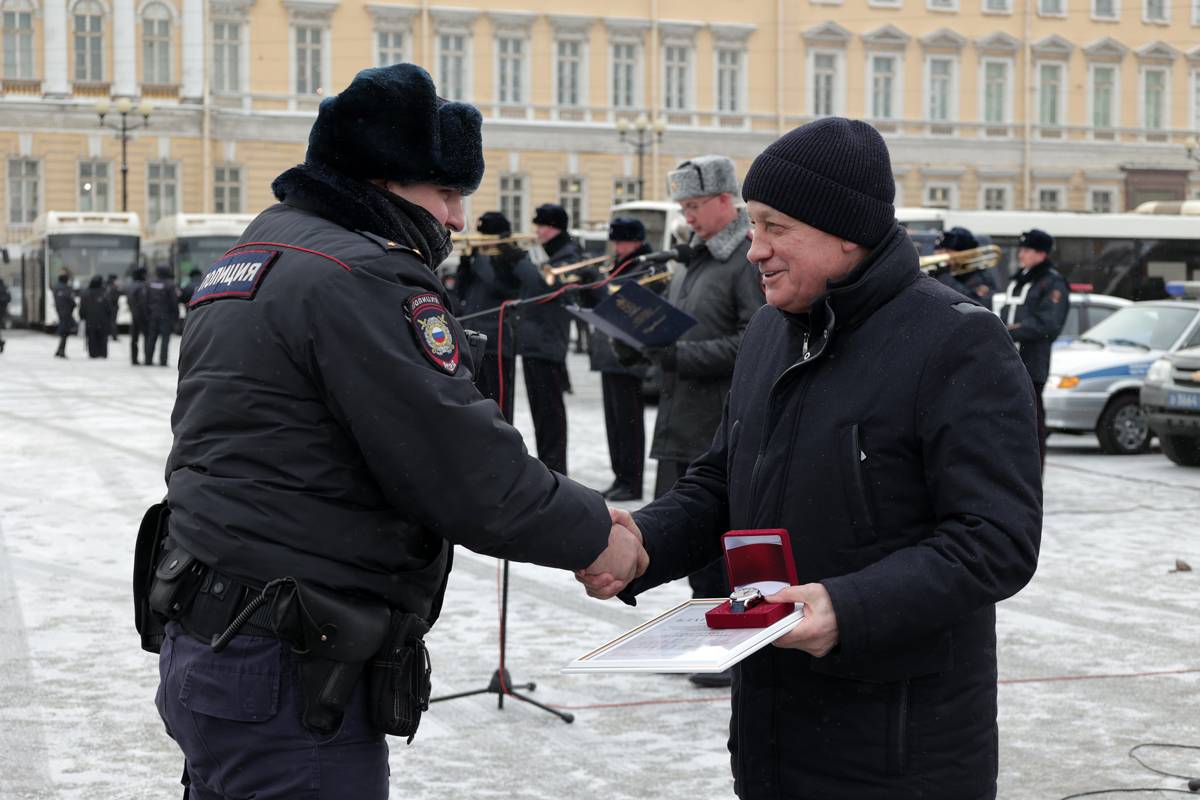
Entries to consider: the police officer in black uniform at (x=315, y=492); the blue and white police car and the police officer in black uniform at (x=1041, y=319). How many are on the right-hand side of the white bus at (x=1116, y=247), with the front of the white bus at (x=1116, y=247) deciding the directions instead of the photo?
0

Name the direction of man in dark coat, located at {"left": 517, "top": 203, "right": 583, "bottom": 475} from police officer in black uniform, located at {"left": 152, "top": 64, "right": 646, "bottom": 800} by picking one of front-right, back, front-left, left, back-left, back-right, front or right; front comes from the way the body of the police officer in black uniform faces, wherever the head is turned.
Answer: front-left

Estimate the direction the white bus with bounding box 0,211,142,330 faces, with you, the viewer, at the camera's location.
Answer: facing the viewer and to the right of the viewer

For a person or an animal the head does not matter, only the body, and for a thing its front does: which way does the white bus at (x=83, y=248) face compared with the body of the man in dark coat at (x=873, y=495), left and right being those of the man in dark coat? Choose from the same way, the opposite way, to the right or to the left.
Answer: to the left

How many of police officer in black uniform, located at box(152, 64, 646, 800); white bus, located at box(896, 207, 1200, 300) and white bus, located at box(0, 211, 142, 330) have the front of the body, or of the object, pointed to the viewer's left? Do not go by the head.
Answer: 1

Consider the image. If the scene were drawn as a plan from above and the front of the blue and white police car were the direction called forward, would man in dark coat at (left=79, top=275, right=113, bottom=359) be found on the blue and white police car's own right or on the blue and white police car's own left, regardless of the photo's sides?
on the blue and white police car's own right

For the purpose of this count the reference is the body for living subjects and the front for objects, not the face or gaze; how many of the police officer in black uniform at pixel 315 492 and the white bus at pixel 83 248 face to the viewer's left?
0

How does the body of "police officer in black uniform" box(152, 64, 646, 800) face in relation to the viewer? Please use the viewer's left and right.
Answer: facing away from the viewer and to the right of the viewer

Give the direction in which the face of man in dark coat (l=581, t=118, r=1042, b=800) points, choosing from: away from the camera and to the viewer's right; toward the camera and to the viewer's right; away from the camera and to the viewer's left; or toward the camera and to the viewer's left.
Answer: toward the camera and to the viewer's left

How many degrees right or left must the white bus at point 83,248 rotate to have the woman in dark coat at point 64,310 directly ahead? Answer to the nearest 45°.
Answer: approximately 45° to its right

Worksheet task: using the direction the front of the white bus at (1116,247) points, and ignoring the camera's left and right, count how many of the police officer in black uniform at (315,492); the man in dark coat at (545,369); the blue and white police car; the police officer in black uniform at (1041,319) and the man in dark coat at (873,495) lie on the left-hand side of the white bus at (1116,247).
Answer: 5

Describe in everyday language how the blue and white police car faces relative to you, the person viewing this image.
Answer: facing the viewer and to the left of the viewer

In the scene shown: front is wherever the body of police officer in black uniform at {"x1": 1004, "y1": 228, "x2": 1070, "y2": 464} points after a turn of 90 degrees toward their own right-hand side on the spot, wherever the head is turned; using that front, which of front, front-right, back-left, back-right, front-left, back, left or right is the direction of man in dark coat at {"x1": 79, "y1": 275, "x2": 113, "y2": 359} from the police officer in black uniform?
front
